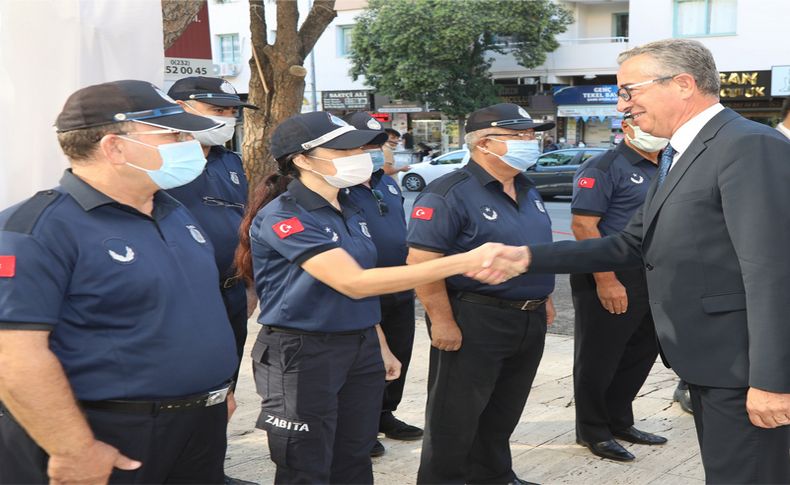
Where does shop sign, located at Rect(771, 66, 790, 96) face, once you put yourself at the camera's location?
facing the viewer

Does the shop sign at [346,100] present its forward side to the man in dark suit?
yes

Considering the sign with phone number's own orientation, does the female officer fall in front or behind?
in front

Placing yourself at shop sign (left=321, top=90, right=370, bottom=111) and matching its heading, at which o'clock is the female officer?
The female officer is roughly at 12 o'clock from the shop sign.

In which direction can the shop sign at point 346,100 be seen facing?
toward the camera

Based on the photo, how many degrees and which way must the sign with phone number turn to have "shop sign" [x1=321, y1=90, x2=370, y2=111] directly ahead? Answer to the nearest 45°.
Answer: approximately 180°

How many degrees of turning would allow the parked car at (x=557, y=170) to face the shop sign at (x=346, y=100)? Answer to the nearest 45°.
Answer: approximately 45° to its right

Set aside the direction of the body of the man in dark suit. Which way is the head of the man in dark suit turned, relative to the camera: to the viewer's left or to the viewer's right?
to the viewer's left

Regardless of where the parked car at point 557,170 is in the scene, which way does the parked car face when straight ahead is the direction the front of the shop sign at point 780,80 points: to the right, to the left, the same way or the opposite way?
to the right

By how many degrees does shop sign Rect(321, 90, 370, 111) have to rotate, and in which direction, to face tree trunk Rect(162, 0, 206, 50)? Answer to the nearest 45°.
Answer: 0° — it already faces it

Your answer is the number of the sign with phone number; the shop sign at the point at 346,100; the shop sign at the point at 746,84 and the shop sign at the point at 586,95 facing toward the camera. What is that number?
4

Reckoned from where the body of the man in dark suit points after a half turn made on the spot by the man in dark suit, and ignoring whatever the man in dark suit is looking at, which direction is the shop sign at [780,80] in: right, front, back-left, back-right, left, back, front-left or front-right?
left

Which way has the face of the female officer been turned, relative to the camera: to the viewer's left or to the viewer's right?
to the viewer's right

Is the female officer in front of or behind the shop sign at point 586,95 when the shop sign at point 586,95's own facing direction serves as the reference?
in front

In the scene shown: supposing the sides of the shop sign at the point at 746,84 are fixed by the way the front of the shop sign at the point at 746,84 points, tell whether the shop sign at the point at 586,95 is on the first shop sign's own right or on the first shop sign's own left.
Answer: on the first shop sign's own right

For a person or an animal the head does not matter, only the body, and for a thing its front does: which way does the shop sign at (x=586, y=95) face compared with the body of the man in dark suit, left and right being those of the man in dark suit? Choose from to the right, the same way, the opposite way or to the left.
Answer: to the left

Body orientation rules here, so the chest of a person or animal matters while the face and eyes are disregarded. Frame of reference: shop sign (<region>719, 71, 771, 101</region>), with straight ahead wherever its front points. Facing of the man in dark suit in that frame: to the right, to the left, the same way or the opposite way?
to the right

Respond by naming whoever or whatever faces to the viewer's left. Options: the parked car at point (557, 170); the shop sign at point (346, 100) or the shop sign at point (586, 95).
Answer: the parked car

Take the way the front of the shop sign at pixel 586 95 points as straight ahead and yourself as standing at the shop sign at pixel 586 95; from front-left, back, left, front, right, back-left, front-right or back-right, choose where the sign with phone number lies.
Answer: front

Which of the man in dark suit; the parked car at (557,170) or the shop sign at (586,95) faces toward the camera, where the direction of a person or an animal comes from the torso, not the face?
the shop sign

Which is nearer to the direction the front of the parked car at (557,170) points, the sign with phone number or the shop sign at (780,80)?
the sign with phone number

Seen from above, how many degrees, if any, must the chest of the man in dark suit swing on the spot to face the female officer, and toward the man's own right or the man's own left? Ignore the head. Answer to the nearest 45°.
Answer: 0° — they already face them

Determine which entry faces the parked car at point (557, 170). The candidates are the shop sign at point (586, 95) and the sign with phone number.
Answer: the shop sign

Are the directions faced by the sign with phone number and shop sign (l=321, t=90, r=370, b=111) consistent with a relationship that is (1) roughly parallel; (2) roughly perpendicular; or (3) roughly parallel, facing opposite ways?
roughly parallel
